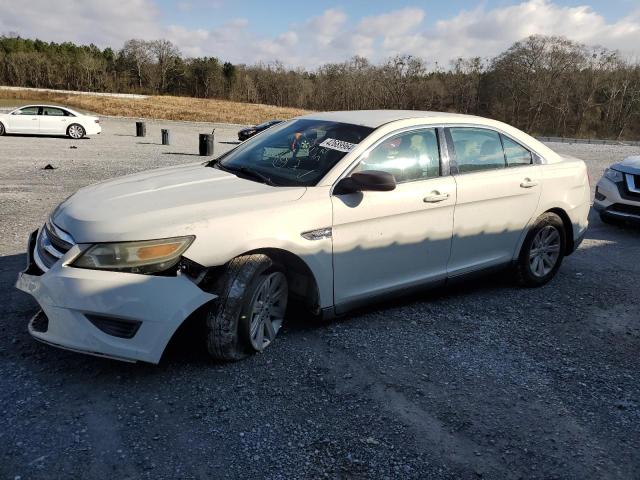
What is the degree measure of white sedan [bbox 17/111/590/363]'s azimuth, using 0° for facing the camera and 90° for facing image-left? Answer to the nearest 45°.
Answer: approximately 45°

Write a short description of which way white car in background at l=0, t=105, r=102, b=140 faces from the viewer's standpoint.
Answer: facing to the left of the viewer

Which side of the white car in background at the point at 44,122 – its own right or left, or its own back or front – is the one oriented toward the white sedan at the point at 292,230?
left
